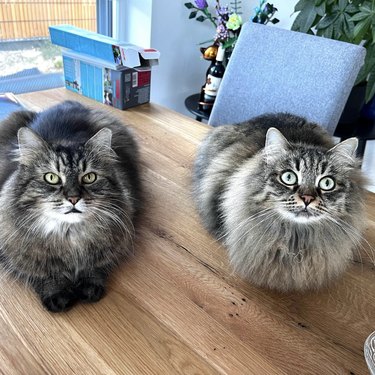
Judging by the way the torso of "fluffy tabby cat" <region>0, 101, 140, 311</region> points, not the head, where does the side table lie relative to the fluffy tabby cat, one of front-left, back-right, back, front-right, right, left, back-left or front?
back-left

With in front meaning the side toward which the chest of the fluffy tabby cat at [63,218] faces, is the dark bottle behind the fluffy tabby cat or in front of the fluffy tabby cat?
behind

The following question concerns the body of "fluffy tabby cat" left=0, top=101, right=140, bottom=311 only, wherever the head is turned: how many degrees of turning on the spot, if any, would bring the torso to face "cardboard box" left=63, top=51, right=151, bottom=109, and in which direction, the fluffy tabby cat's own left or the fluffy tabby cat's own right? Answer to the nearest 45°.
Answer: approximately 180°

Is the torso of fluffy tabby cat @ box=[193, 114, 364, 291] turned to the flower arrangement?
no

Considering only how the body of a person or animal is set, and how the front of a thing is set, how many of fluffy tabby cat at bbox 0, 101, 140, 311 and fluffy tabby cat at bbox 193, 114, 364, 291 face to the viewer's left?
0

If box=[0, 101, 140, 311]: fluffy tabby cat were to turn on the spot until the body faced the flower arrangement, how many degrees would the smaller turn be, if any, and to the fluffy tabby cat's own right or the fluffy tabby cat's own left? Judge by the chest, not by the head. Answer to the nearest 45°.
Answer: approximately 135° to the fluffy tabby cat's own left

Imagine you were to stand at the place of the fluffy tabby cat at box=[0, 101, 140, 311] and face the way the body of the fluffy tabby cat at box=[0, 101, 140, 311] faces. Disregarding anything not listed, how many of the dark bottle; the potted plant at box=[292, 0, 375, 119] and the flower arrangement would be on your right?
0

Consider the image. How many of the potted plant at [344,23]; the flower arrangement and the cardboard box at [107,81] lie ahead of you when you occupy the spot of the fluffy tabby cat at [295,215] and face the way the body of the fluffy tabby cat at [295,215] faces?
0

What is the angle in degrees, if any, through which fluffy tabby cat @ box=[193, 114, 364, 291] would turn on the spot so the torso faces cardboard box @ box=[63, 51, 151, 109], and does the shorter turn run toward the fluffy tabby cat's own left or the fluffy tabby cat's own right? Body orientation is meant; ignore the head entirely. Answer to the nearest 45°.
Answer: approximately 180°

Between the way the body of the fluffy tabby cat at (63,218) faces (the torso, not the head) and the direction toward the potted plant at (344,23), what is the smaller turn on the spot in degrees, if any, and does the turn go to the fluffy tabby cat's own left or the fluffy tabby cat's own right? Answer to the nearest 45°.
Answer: approximately 135° to the fluffy tabby cat's own left

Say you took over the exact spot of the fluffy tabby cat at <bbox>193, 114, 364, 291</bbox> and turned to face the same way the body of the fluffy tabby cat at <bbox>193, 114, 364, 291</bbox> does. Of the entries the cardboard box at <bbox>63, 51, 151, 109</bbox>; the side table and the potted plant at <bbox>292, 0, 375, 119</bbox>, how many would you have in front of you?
0

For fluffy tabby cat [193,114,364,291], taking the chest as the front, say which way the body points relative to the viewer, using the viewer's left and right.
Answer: facing the viewer and to the right of the viewer

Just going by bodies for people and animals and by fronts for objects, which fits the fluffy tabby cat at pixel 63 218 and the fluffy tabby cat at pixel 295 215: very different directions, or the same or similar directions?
same or similar directions

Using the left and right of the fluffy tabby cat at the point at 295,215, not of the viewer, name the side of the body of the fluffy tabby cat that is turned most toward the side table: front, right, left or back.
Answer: back

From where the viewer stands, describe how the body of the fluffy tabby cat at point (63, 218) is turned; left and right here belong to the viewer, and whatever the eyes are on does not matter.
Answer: facing the viewer

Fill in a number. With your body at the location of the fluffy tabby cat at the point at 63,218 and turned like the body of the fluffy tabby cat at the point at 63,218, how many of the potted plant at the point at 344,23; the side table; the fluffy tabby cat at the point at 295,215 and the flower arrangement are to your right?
0
